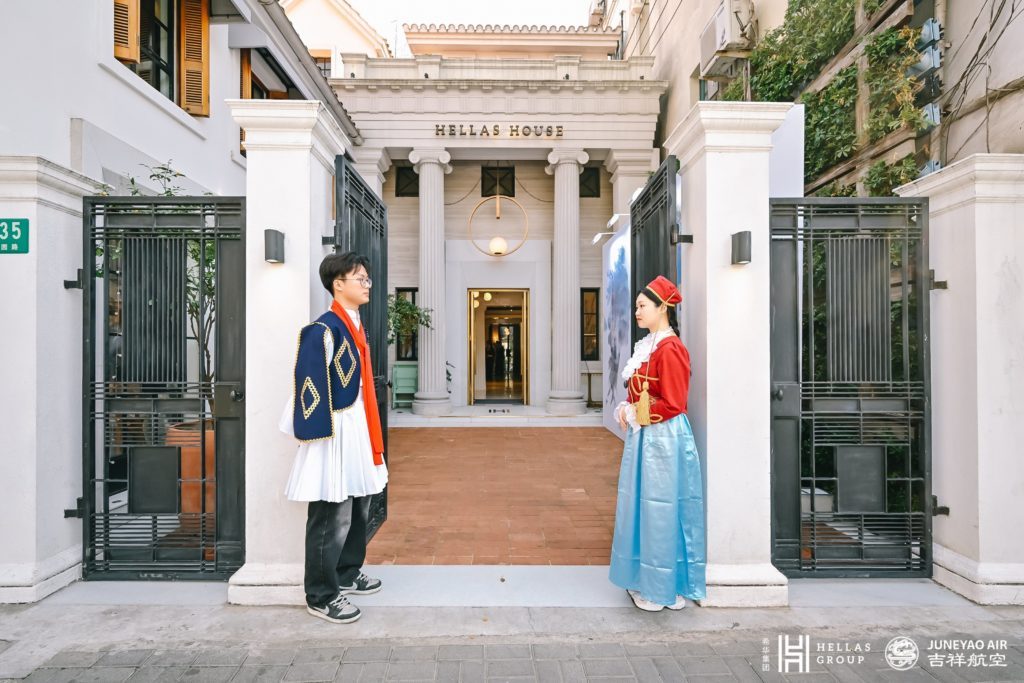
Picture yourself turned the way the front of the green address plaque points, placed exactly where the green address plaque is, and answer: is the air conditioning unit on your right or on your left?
on your left

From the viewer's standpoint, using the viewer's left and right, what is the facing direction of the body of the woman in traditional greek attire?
facing to the left of the viewer

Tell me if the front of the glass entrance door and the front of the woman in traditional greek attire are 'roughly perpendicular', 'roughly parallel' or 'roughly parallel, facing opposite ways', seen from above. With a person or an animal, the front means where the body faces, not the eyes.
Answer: roughly perpendicular

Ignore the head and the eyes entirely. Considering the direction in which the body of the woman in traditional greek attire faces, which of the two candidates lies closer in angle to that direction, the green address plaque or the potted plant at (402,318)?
the green address plaque

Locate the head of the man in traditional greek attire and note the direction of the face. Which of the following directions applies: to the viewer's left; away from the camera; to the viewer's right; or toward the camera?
to the viewer's right

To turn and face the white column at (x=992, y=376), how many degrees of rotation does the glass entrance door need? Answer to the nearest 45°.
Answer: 0° — it already faces it

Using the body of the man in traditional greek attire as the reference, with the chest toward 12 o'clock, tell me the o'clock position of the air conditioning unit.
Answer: The air conditioning unit is roughly at 11 o'clock from the man in traditional greek attire.

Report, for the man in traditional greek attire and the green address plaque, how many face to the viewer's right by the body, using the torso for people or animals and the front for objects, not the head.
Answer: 1

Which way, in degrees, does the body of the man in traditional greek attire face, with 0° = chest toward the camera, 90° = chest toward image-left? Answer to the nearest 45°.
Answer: approximately 270°

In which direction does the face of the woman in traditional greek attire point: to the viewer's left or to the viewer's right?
to the viewer's left

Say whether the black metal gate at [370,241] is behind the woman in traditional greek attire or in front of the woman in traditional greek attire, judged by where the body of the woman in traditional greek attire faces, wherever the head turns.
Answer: in front

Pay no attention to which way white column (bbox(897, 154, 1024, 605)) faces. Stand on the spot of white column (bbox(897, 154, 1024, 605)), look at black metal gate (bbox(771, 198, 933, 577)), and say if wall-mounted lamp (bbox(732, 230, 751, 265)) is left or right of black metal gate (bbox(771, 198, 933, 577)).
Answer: left
